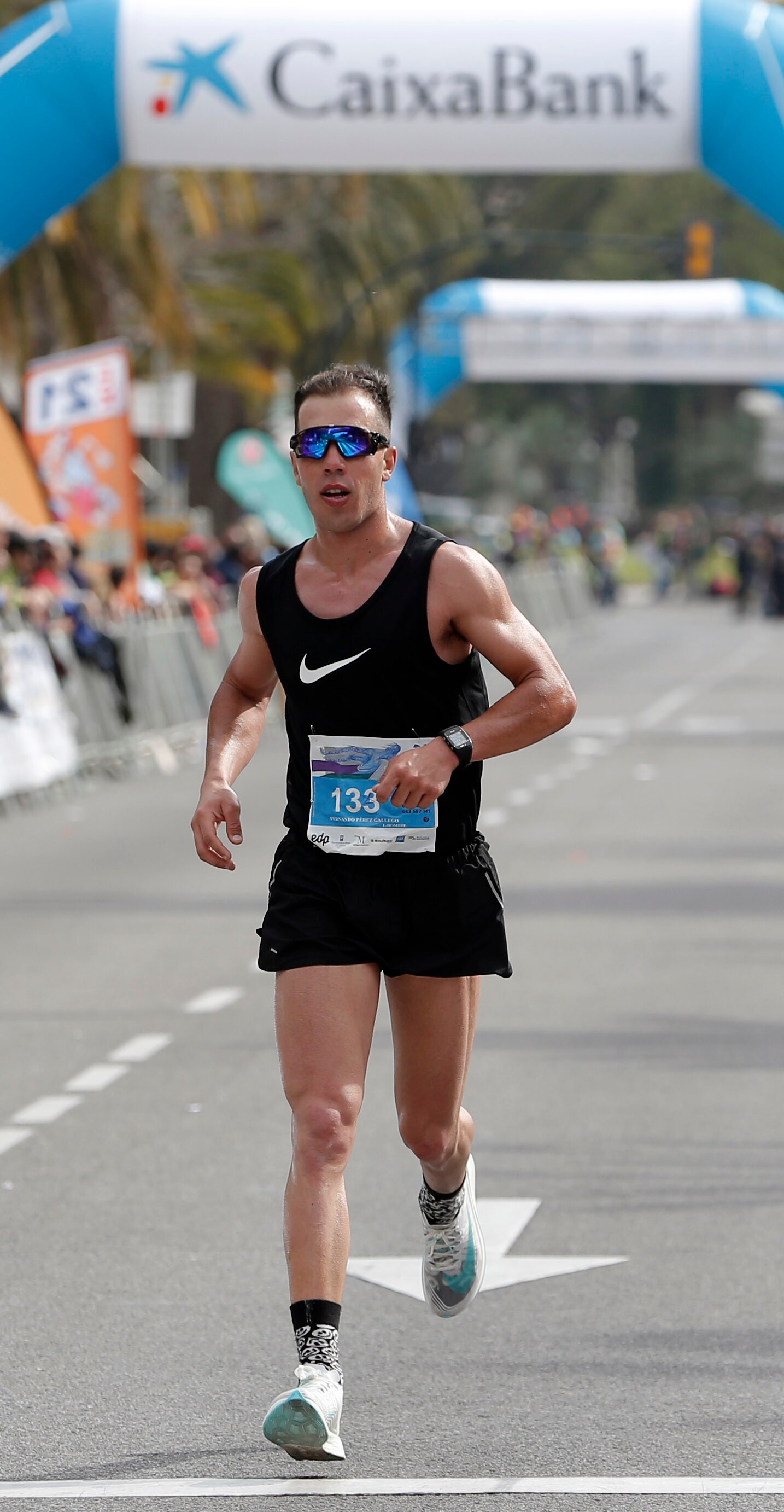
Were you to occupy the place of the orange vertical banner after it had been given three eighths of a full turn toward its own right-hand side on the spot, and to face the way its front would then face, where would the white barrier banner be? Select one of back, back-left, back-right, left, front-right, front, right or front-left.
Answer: front-right

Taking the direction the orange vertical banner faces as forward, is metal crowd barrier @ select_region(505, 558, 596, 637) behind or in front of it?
in front

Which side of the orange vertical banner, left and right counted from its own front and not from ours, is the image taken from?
back

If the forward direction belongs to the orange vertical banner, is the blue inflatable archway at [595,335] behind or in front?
in front
